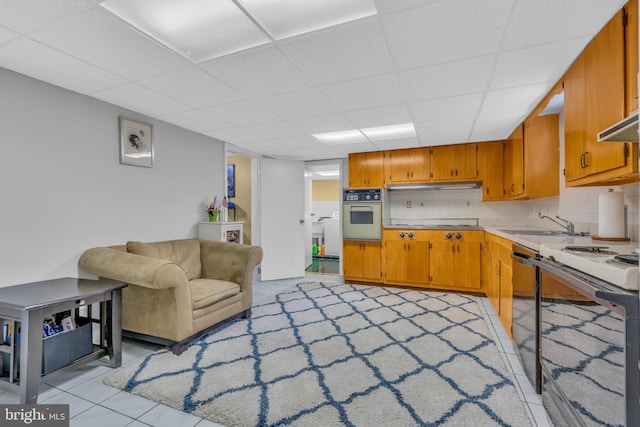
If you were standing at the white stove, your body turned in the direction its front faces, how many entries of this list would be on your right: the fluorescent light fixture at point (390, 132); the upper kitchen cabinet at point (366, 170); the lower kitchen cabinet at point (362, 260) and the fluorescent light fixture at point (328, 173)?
4

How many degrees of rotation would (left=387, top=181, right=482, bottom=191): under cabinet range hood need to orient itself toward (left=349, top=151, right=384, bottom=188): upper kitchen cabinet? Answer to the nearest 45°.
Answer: approximately 90° to its right

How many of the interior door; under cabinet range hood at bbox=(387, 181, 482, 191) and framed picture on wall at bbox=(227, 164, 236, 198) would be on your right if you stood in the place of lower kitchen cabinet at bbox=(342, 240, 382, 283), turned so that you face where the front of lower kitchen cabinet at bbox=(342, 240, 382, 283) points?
2

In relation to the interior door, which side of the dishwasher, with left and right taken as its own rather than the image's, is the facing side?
front

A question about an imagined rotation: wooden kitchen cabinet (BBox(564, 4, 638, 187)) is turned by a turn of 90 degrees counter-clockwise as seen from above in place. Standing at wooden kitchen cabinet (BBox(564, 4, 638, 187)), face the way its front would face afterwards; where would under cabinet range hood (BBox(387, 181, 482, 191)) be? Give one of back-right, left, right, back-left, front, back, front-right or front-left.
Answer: back

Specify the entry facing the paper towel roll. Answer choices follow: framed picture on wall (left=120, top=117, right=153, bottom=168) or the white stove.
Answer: the framed picture on wall

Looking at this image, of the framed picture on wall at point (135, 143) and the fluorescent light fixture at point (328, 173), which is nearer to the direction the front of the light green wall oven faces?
the framed picture on wall

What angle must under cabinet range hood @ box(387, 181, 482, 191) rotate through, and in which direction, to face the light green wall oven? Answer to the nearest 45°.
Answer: approximately 90° to its right

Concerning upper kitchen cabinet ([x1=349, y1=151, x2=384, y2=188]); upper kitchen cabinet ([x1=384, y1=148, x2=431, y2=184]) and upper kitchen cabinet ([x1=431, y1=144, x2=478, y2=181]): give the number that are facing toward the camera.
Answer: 3

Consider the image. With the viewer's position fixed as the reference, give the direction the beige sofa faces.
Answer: facing the viewer and to the right of the viewer

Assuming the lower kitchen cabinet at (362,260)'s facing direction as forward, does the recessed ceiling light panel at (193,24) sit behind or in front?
in front

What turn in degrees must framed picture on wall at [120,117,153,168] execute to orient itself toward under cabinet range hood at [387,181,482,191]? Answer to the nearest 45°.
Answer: approximately 45° to its left

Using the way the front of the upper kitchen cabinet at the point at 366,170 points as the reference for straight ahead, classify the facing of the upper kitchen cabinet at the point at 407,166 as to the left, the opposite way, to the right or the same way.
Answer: the same way

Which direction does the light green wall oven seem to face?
toward the camera

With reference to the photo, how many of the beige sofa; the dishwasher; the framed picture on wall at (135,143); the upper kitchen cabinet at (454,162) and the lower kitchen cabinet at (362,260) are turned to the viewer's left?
1

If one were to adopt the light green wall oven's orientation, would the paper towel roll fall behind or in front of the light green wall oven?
in front

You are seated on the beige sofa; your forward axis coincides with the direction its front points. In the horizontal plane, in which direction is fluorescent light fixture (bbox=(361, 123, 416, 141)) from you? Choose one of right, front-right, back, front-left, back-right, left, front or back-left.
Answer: front-left

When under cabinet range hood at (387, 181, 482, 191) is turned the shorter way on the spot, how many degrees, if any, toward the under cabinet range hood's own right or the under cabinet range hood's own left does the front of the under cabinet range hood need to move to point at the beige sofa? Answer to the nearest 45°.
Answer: approximately 45° to the under cabinet range hood's own right

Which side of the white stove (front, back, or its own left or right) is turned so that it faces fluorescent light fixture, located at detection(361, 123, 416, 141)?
right

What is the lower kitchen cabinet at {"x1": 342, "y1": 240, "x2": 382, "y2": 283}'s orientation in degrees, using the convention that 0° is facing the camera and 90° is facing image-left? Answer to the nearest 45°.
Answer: approximately 0°
